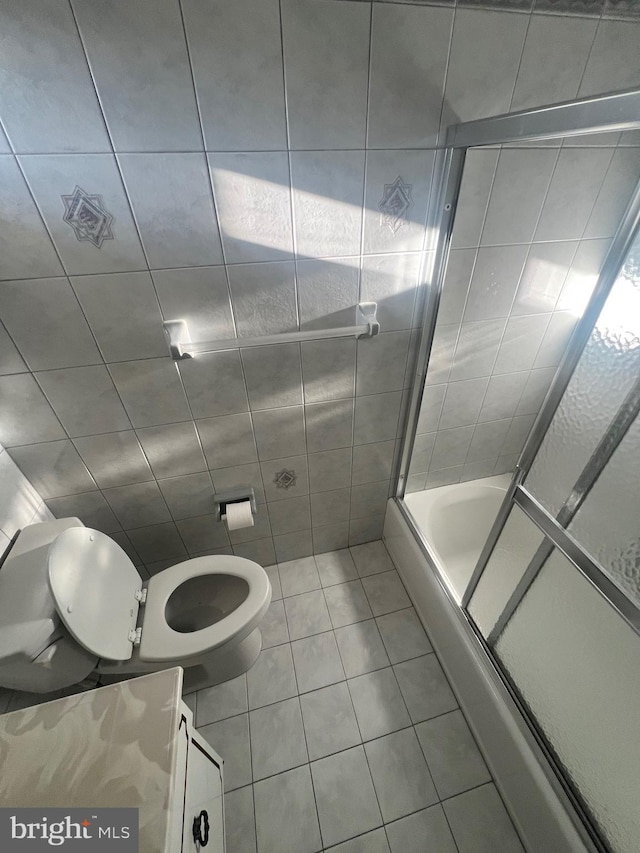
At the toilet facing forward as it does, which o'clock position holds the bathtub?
The bathtub is roughly at 12 o'clock from the toilet.

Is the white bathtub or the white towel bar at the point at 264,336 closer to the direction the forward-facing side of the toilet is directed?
the white bathtub

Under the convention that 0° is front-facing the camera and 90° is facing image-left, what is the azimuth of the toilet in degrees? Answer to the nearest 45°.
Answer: approximately 270°

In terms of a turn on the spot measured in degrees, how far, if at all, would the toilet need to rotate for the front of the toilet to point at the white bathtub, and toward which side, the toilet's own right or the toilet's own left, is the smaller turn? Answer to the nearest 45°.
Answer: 0° — it already faces it
